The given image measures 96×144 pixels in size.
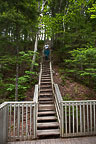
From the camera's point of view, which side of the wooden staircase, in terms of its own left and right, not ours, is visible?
front

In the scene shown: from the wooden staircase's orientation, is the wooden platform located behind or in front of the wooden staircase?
in front
